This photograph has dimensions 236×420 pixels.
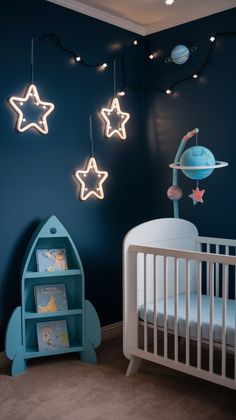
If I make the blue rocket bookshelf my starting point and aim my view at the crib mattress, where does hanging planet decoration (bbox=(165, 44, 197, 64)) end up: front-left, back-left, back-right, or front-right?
front-left

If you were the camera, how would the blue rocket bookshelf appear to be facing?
facing the viewer and to the right of the viewer

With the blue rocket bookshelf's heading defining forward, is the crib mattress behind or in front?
in front
